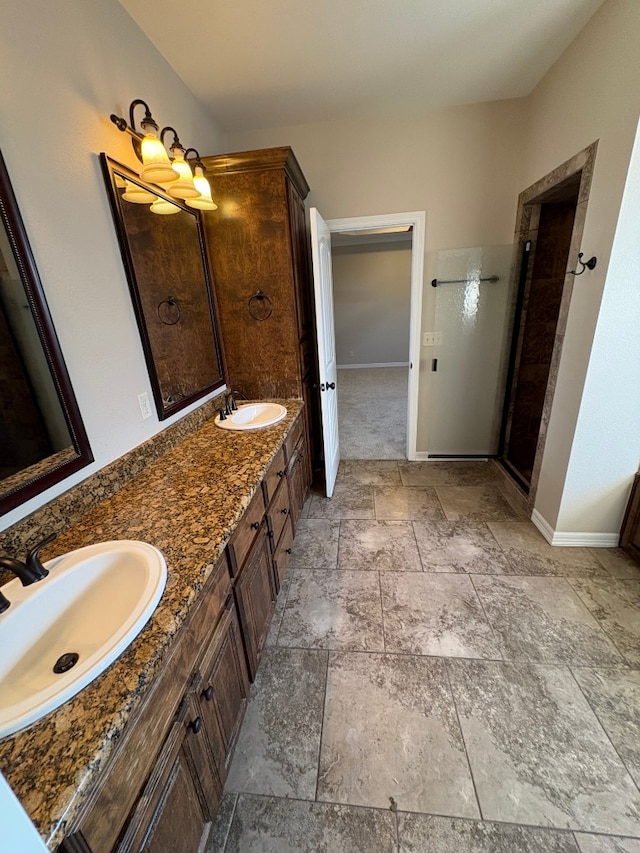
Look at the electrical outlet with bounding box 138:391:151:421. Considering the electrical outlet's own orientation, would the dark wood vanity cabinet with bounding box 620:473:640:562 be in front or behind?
in front

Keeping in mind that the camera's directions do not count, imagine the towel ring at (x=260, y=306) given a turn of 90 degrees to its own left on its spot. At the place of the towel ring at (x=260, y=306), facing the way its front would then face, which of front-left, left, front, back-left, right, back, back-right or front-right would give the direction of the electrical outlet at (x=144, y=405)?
back-right

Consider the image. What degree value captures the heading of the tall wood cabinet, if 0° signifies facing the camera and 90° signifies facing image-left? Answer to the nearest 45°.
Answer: approximately 270°

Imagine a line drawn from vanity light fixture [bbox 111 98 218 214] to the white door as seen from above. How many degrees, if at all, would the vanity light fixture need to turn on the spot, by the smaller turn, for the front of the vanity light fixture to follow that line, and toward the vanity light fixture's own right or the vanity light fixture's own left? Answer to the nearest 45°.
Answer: approximately 90° to the vanity light fixture's own left

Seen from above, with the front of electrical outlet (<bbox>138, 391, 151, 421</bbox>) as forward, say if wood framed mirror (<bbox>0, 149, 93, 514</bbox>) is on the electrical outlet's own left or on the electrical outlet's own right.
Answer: on the electrical outlet's own right

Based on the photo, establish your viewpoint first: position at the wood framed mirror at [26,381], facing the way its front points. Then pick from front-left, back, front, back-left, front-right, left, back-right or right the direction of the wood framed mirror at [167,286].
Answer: left

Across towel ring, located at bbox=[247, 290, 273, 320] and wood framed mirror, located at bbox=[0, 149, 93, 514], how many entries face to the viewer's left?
0

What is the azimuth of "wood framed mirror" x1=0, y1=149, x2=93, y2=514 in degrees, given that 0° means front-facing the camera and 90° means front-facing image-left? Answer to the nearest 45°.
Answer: approximately 315°

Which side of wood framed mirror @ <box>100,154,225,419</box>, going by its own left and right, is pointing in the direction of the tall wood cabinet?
left

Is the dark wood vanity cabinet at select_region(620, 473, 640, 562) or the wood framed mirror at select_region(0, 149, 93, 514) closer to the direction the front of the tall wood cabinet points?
the dark wood vanity cabinet
